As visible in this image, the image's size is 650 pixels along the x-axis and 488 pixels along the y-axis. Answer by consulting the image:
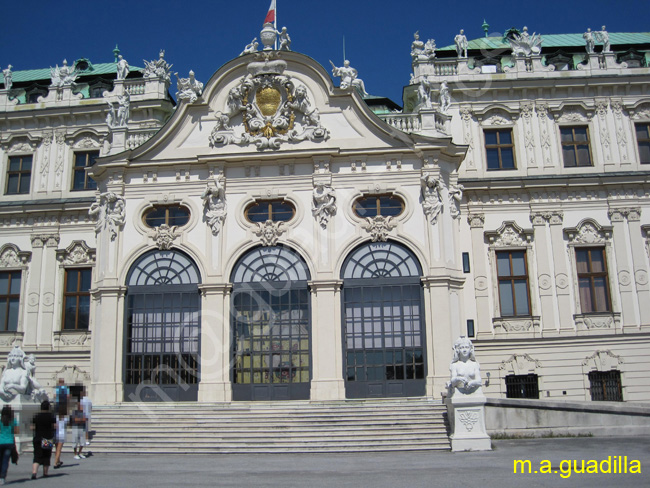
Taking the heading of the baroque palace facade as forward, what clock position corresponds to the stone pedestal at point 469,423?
The stone pedestal is roughly at 11 o'clock from the baroque palace facade.

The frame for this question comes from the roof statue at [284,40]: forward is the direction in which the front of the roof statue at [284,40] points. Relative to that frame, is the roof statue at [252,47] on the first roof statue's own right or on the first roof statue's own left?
on the first roof statue's own right

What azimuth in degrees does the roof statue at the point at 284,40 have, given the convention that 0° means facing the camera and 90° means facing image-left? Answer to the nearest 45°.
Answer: approximately 0°

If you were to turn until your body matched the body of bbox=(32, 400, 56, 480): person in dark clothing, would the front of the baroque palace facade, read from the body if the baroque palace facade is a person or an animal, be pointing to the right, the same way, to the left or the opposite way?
the opposite way

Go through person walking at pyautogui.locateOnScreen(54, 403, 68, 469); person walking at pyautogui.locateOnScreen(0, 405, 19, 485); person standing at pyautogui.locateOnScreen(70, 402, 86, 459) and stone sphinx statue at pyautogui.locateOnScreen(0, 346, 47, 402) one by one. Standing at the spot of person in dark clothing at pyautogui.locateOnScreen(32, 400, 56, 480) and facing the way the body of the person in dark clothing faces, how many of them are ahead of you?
3
